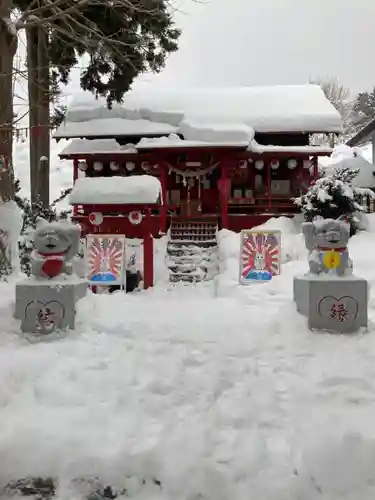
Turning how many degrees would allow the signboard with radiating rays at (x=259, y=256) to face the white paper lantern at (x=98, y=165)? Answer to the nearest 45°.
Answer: approximately 135° to its right

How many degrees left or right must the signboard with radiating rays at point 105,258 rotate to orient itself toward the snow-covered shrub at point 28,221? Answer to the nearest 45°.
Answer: approximately 135° to its right

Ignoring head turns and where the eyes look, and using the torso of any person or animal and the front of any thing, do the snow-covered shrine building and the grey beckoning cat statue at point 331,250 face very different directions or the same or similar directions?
same or similar directions

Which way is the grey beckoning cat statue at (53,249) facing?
toward the camera

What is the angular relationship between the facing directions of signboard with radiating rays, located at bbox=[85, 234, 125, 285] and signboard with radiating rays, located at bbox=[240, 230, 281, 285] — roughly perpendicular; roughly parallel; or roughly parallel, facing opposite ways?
roughly parallel

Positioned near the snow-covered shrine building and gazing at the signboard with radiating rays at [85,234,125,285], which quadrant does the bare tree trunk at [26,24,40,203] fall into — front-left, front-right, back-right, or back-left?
front-right

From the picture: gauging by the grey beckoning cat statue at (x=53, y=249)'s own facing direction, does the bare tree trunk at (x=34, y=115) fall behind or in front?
behind

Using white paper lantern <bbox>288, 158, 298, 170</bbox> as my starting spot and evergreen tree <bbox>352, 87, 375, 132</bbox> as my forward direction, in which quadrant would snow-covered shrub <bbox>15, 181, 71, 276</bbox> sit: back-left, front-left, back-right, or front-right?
back-left

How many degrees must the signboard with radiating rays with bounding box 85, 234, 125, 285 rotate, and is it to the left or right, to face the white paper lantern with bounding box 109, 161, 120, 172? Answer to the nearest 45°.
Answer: approximately 180°

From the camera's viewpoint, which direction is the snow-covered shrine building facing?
toward the camera

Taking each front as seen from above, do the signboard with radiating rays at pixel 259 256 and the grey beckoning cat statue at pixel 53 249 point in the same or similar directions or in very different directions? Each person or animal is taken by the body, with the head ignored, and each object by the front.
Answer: same or similar directions

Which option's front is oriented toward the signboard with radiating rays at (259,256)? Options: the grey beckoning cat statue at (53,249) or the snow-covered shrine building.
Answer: the snow-covered shrine building

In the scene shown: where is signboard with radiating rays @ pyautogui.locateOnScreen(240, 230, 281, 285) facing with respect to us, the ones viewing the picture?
facing the viewer

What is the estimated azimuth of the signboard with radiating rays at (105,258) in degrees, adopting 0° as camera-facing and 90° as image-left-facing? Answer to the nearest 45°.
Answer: approximately 0°

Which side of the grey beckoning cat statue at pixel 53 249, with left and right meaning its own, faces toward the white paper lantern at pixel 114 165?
back
